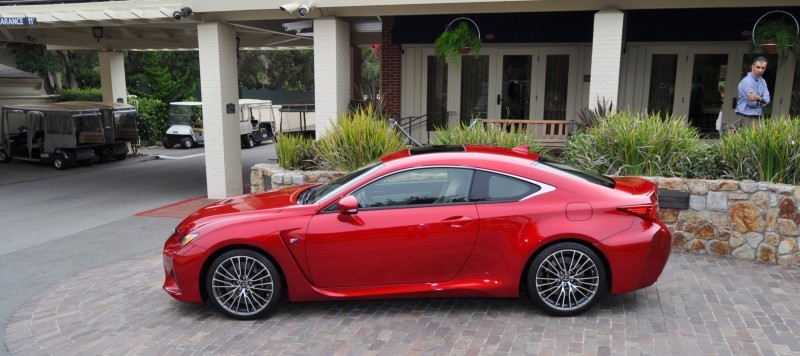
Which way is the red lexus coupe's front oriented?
to the viewer's left

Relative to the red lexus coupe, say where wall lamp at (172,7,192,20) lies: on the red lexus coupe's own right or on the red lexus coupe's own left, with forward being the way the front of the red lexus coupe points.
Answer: on the red lexus coupe's own right

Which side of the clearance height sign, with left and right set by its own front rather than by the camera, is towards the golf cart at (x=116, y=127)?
back

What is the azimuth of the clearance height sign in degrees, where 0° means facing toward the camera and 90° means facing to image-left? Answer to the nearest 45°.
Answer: approximately 0°

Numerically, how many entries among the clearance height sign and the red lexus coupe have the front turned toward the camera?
1

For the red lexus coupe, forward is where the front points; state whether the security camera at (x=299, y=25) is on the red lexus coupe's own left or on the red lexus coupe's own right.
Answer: on the red lexus coupe's own right

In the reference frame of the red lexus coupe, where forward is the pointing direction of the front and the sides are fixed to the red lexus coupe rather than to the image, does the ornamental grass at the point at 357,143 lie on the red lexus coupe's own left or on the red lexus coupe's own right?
on the red lexus coupe's own right
